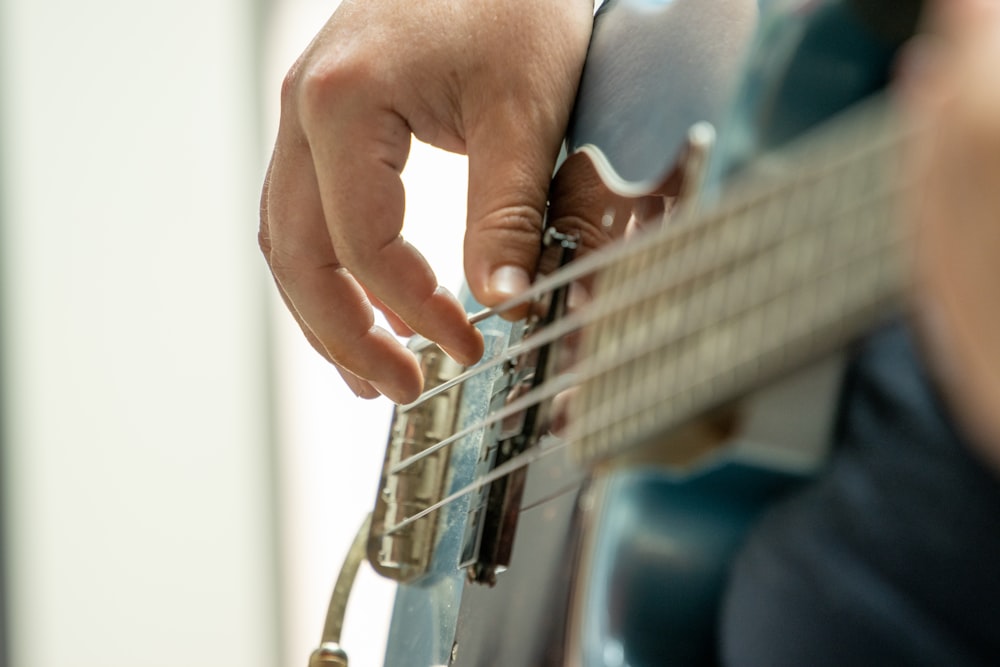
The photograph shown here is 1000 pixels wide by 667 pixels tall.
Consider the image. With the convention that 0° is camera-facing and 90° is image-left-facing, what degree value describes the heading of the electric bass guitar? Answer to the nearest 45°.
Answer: approximately 45°
